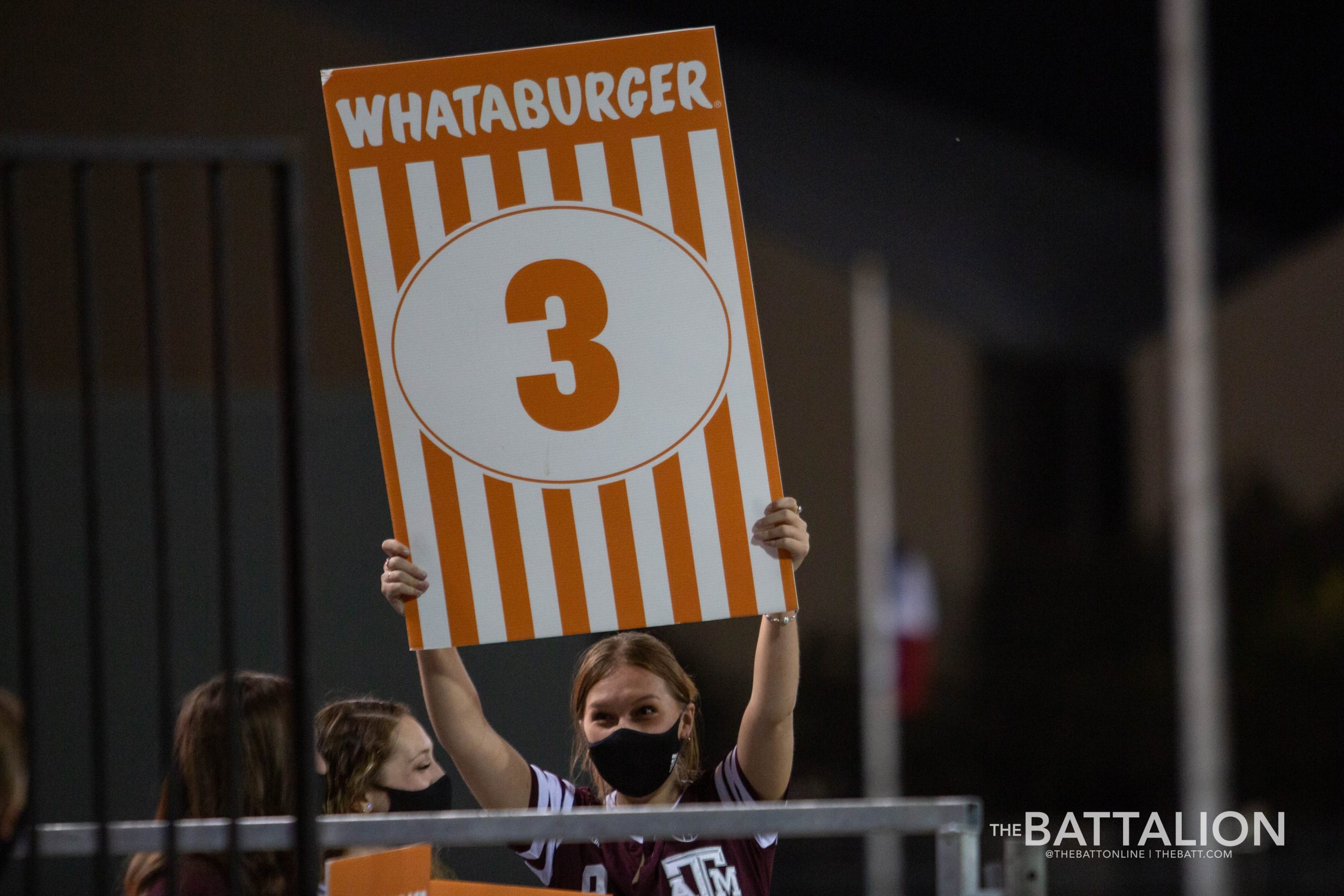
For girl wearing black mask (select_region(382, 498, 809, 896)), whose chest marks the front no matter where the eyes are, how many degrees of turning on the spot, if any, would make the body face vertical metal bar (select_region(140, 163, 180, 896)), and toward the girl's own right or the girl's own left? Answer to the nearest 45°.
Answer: approximately 45° to the girl's own right

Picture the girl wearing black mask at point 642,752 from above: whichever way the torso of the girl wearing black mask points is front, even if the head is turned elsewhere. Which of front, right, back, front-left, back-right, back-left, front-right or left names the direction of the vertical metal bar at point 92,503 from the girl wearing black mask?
front-right

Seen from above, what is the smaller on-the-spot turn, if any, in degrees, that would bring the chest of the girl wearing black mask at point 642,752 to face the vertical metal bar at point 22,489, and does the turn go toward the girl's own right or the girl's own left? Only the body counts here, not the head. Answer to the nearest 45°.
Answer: approximately 45° to the girl's own right

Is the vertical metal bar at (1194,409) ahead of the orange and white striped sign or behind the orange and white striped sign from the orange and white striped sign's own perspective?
behind

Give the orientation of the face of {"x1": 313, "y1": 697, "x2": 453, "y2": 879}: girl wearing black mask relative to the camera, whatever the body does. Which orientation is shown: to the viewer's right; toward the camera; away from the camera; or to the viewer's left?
to the viewer's right

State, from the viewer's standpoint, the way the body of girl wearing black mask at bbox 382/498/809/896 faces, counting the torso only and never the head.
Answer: toward the camera

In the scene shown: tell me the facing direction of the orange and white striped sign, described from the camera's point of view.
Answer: facing the viewer

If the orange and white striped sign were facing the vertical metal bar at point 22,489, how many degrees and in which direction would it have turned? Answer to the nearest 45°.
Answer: approximately 45° to its right
